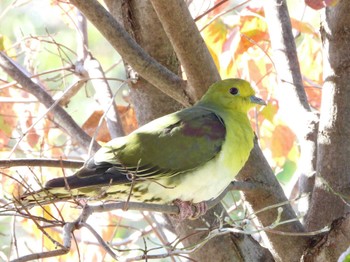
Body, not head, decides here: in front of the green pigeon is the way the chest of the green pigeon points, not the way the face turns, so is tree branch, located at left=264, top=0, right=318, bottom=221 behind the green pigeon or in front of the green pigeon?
in front

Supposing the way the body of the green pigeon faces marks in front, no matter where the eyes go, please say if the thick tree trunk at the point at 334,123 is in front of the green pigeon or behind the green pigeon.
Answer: in front

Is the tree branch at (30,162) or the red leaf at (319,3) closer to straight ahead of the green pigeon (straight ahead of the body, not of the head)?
the red leaf

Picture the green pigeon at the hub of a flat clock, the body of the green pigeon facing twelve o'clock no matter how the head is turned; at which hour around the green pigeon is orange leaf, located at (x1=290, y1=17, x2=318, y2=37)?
The orange leaf is roughly at 11 o'clock from the green pigeon.

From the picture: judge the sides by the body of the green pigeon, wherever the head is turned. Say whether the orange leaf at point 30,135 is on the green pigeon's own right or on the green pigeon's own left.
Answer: on the green pigeon's own left

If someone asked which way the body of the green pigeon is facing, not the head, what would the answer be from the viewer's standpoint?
to the viewer's right

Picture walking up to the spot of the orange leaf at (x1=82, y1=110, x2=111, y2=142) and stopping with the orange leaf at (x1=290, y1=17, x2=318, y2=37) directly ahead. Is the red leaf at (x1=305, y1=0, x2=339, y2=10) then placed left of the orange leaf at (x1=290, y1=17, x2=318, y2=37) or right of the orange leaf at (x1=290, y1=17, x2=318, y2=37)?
right

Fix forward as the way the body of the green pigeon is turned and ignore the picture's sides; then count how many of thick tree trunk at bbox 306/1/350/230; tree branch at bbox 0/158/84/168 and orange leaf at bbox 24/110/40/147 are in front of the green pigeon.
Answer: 1
